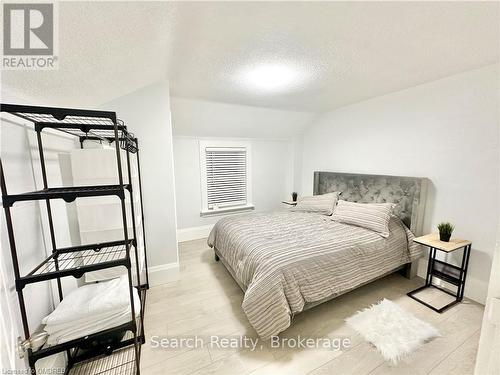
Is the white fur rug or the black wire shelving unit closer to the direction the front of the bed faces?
the black wire shelving unit

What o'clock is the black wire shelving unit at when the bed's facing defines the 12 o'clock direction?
The black wire shelving unit is roughly at 12 o'clock from the bed.

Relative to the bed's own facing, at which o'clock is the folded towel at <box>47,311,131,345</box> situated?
The folded towel is roughly at 12 o'clock from the bed.

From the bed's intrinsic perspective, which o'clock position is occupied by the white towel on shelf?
The white towel on shelf is roughly at 12 o'clock from the bed.

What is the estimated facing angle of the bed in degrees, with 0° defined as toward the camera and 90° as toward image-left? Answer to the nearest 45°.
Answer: approximately 45°

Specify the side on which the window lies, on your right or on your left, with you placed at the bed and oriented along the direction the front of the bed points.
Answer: on your right
